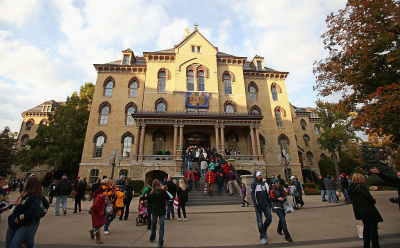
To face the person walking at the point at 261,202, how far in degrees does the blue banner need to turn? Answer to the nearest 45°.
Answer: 0° — it already faces them

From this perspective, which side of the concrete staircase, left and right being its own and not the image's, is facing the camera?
front

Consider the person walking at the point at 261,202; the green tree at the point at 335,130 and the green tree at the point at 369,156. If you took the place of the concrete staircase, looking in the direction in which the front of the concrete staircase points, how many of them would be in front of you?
1

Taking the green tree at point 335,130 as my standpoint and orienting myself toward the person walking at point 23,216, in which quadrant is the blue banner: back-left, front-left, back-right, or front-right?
front-right

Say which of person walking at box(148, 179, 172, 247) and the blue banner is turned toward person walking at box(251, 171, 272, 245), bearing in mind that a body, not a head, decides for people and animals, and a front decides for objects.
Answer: the blue banner

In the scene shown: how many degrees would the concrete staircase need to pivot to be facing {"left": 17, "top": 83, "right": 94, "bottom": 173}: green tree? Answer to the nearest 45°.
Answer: approximately 135° to its right

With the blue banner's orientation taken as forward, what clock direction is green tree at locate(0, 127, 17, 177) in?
The green tree is roughly at 3 o'clock from the blue banner.

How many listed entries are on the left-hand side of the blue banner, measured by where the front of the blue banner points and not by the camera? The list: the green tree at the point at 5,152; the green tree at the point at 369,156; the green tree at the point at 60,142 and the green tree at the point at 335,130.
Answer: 2

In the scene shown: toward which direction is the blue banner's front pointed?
toward the camera

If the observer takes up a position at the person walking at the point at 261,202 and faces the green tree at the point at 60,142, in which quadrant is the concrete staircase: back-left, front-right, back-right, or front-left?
front-right

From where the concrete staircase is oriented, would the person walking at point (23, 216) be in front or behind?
in front
